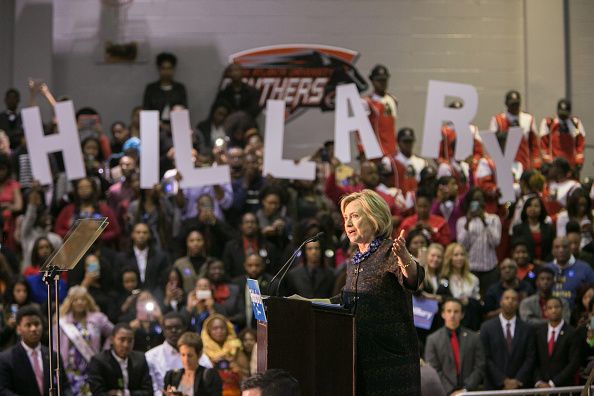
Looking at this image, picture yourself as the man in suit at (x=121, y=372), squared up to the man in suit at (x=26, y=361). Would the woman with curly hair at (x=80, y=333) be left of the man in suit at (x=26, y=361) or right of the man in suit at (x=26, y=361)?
right

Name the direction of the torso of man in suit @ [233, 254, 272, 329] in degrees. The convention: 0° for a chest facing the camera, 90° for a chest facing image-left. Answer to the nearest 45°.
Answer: approximately 0°

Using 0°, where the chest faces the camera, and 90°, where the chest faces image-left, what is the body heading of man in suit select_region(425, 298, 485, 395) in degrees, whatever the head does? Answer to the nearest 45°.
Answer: approximately 0°

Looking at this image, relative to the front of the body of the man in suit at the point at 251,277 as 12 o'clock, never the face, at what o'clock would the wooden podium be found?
The wooden podium is roughly at 12 o'clock from the man in suit.

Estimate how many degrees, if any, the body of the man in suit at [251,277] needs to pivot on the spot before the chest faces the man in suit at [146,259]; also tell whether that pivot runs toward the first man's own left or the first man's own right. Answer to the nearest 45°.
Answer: approximately 90° to the first man's own right
